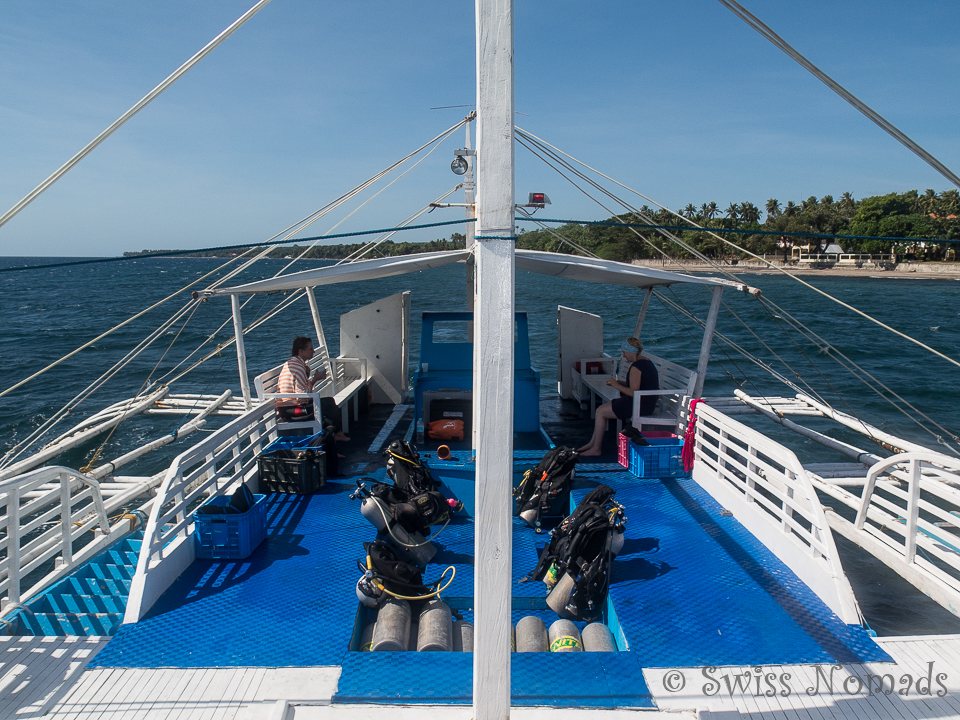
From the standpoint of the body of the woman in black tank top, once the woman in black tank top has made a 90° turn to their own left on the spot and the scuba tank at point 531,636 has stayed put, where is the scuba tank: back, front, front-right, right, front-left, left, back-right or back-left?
front

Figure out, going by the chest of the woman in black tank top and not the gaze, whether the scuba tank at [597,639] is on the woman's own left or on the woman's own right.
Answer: on the woman's own left

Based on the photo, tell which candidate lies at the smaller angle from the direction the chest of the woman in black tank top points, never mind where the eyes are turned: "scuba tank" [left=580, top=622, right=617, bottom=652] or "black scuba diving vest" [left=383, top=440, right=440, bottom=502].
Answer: the black scuba diving vest

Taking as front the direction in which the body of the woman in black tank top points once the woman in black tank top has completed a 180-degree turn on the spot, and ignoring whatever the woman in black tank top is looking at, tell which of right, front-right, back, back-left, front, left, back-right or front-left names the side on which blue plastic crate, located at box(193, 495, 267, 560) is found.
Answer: back-right

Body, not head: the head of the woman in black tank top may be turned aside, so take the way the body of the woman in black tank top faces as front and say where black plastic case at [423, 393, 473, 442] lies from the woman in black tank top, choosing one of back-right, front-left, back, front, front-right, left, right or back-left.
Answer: front

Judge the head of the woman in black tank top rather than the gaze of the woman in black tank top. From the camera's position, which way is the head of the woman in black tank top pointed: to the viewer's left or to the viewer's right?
to the viewer's left

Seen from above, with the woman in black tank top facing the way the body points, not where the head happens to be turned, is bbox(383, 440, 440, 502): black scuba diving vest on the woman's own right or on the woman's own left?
on the woman's own left

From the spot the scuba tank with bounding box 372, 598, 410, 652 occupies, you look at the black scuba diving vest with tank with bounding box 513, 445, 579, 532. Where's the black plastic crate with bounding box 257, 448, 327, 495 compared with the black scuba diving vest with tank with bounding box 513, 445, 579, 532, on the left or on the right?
left

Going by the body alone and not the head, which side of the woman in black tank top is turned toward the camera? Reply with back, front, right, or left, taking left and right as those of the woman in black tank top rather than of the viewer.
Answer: left

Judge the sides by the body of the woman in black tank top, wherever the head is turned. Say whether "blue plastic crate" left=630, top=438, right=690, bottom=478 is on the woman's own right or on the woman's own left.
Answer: on the woman's own left

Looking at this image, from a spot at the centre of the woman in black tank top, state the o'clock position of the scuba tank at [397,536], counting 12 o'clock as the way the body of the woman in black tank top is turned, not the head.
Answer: The scuba tank is roughly at 10 o'clock from the woman in black tank top.

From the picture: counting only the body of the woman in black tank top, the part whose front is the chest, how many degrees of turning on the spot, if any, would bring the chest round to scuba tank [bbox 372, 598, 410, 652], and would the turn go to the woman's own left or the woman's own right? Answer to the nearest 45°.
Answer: approximately 90° to the woman's own left

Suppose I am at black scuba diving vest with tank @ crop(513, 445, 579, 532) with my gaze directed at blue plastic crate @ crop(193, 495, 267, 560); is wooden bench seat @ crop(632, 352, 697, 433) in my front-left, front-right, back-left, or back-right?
back-right

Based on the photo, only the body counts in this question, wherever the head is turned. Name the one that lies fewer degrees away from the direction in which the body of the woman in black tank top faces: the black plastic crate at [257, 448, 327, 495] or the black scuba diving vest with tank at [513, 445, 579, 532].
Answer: the black plastic crate

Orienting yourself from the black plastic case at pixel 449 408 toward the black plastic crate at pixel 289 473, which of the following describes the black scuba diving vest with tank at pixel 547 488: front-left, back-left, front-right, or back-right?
front-left
